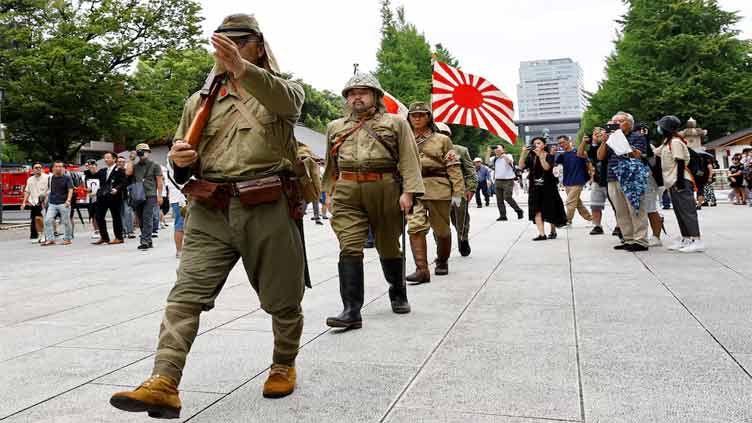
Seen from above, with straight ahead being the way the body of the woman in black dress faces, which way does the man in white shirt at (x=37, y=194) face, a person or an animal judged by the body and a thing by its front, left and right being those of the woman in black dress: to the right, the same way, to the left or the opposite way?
to the left

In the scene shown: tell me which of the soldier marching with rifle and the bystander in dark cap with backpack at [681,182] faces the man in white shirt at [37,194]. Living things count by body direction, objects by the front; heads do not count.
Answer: the bystander in dark cap with backpack

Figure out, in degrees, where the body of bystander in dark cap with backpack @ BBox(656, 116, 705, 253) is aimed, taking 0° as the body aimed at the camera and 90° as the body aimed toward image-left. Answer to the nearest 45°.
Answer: approximately 90°

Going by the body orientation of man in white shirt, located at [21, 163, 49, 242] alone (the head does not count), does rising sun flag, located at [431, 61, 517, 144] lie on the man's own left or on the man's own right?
on the man's own left

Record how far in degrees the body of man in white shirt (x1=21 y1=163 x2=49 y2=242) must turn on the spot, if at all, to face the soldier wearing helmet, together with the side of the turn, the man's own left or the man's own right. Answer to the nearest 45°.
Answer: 0° — they already face them

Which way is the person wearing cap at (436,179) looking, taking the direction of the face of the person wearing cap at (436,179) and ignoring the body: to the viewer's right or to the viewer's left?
to the viewer's left

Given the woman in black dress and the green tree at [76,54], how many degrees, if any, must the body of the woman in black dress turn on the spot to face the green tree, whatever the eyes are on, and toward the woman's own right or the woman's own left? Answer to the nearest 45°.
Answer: approximately 90° to the woman's own right

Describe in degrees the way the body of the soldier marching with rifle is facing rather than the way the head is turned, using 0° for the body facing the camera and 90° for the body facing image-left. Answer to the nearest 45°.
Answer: approximately 45°

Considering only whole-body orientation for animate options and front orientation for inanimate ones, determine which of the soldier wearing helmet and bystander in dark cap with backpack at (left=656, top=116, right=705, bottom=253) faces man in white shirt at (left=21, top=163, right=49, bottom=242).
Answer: the bystander in dark cap with backpack

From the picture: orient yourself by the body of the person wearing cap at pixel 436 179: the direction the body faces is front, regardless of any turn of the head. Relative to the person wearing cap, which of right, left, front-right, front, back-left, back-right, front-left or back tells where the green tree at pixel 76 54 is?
right
